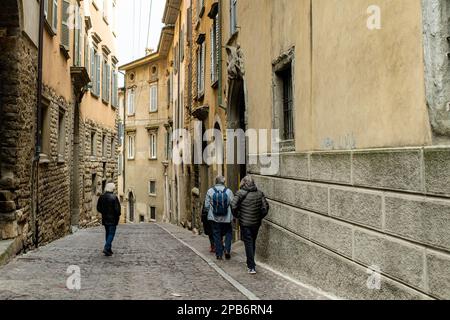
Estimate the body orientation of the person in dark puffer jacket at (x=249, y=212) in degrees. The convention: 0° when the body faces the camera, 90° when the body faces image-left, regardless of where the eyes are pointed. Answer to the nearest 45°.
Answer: approximately 180°

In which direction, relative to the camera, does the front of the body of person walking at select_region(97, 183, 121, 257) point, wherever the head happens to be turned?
away from the camera

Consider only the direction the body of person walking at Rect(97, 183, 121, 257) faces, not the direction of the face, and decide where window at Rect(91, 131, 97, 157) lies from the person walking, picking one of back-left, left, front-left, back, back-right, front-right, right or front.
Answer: front

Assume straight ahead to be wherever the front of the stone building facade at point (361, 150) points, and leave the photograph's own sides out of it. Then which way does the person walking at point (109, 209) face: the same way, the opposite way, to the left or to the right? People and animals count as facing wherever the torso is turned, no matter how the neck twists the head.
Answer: to the right

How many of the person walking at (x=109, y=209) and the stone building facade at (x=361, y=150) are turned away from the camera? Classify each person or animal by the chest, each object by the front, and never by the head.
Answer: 1

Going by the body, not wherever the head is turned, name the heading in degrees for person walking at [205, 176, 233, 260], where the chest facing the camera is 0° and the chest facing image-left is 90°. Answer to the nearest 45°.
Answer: approximately 180°

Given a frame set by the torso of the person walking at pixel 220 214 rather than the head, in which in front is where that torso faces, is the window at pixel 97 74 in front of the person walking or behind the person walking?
in front

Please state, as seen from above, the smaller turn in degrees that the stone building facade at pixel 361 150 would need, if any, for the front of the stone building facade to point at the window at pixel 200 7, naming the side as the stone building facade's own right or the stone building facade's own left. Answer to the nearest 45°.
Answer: approximately 90° to the stone building facade's own right
